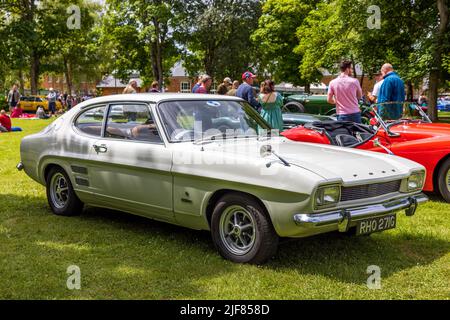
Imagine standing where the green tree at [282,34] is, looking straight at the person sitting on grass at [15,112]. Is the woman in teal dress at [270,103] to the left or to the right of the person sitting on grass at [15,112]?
left

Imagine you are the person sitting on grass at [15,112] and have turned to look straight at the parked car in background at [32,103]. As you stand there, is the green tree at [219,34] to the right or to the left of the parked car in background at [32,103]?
right

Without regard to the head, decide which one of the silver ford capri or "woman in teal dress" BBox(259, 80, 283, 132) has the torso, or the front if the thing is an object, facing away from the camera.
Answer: the woman in teal dress

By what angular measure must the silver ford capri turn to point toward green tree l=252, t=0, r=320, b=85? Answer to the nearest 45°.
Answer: approximately 135° to its left

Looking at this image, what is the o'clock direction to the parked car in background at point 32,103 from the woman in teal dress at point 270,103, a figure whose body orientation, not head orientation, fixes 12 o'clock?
The parked car in background is roughly at 11 o'clock from the woman in teal dress.

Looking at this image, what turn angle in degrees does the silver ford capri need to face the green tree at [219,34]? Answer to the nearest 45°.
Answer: approximately 135° to its left

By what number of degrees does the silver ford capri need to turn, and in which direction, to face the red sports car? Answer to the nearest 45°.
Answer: approximately 90° to its left

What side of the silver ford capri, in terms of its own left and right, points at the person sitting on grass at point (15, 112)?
back

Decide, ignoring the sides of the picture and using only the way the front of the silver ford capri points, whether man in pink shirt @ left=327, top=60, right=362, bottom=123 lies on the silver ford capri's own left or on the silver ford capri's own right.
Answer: on the silver ford capri's own left

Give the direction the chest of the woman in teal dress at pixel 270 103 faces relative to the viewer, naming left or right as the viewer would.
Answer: facing away from the viewer
